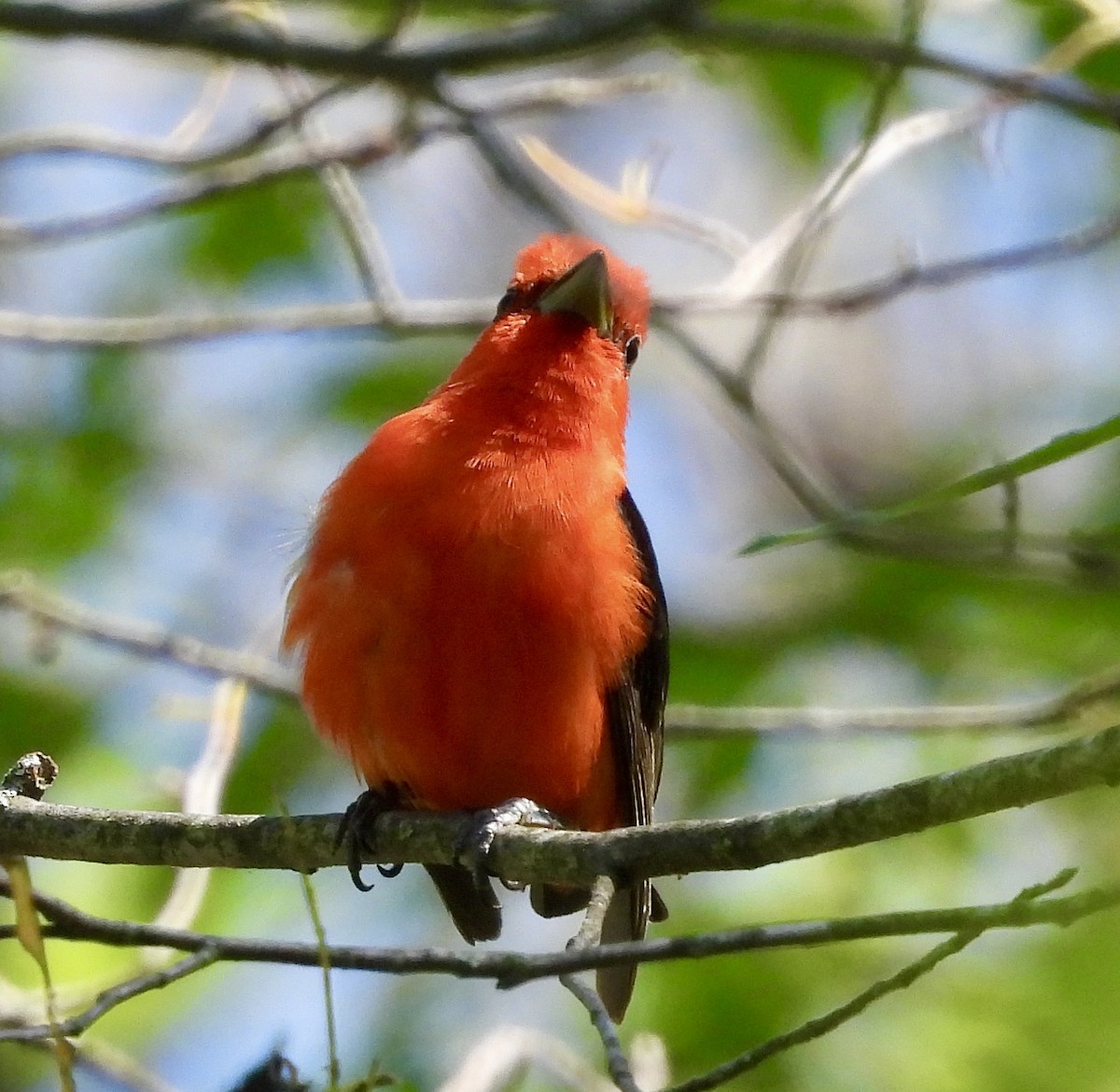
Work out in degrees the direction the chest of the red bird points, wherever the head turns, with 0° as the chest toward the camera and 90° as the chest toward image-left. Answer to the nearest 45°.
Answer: approximately 0°

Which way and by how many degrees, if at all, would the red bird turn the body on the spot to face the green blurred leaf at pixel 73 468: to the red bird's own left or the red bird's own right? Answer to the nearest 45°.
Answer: approximately 135° to the red bird's own right

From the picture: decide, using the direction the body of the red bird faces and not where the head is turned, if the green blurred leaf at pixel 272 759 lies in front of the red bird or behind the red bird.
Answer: behind

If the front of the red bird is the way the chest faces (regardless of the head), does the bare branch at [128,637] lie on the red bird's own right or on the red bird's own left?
on the red bird's own right
